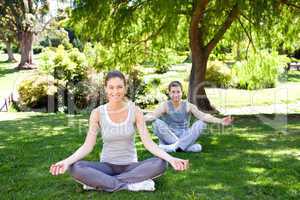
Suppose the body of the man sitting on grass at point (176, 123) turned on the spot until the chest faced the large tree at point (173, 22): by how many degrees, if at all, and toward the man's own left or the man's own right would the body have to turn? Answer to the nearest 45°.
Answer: approximately 180°

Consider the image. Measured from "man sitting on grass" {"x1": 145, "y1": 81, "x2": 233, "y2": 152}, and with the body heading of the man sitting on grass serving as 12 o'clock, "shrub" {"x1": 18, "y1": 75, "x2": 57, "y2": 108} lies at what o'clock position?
The shrub is roughly at 5 o'clock from the man sitting on grass.

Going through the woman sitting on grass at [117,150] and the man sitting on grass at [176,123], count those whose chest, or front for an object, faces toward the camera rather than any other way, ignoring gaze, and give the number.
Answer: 2

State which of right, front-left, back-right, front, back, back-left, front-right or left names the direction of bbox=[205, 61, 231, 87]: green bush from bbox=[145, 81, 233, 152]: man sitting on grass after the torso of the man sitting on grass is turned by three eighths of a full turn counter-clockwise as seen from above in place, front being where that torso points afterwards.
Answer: front-left

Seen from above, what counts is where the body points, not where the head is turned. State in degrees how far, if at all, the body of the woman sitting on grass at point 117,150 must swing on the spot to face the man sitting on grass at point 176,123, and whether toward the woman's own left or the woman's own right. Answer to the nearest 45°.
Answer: approximately 180°

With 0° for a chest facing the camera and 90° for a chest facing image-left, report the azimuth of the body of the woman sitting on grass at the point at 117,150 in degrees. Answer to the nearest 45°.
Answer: approximately 0°
